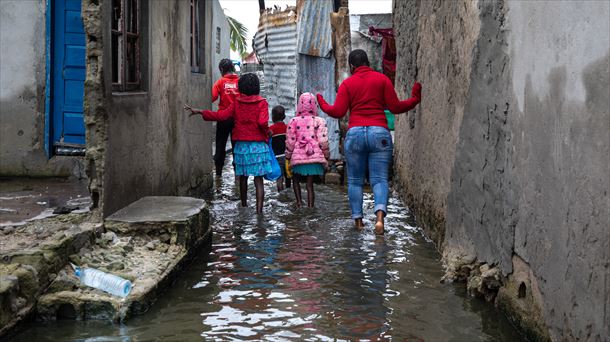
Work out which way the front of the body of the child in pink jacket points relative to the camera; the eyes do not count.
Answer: away from the camera

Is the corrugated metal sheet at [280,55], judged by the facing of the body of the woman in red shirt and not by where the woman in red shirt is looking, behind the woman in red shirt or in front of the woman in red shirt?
in front

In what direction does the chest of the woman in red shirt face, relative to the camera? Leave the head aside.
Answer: away from the camera

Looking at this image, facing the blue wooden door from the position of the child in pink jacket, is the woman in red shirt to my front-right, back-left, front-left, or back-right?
back-left

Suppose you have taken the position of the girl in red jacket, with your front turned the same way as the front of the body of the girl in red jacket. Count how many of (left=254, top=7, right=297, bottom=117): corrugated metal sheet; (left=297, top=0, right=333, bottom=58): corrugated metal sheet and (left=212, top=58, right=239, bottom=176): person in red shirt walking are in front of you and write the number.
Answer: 3

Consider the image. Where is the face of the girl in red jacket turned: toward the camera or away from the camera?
away from the camera

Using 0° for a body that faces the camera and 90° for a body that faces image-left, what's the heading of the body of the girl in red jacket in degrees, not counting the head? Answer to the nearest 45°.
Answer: approximately 180°

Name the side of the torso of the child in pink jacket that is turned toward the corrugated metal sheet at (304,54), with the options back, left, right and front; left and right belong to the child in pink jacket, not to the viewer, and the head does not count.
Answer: front

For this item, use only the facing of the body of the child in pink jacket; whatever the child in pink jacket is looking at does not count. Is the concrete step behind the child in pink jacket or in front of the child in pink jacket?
behind

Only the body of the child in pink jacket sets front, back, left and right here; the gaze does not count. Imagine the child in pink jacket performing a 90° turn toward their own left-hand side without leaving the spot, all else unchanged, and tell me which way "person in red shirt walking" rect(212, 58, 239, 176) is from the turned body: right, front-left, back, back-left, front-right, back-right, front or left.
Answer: front-right

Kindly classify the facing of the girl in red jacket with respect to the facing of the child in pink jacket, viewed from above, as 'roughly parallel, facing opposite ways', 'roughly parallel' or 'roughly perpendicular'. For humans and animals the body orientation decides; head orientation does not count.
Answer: roughly parallel

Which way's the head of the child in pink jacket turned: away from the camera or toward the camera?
away from the camera

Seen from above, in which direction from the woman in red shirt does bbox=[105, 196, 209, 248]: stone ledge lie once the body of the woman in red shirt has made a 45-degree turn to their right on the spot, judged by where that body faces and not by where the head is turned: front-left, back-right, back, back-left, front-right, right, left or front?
back

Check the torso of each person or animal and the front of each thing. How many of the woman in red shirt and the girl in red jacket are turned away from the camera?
2

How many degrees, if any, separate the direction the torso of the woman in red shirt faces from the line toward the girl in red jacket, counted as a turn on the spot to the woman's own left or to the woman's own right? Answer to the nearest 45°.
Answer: approximately 45° to the woman's own left

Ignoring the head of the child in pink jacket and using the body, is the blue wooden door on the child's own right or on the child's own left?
on the child's own left
